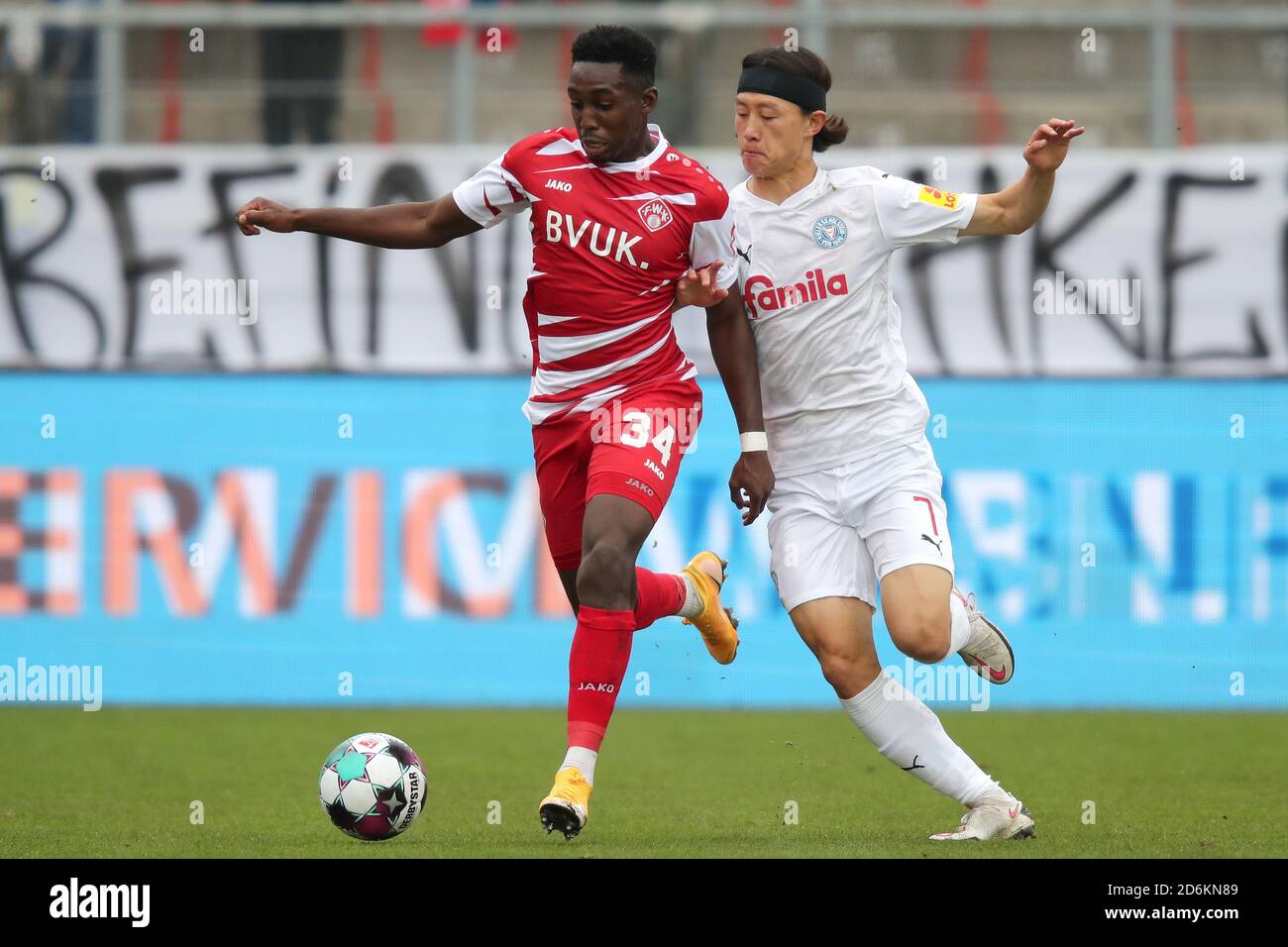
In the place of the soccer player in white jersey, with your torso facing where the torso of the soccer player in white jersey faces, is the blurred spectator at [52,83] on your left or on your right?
on your right

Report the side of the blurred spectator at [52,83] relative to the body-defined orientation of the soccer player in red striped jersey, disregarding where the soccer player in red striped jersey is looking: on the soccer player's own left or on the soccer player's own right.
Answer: on the soccer player's own right

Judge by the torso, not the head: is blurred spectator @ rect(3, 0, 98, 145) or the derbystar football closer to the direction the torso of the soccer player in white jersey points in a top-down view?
the derbystar football

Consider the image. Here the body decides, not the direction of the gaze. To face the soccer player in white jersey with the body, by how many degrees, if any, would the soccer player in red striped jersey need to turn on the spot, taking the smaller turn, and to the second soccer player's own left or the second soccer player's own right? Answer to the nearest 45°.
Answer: approximately 135° to the second soccer player's own left

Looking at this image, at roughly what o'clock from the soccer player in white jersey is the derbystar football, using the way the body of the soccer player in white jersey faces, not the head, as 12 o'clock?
The derbystar football is roughly at 1 o'clock from the soccer player in white jersey.

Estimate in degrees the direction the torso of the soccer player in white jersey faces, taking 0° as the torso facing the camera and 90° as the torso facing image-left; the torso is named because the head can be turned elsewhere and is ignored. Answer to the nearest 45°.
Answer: approximately 45°

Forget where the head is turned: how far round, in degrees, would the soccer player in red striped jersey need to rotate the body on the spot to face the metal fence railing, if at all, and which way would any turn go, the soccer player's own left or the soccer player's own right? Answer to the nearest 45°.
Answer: approximately 135° to the soccer player's own right

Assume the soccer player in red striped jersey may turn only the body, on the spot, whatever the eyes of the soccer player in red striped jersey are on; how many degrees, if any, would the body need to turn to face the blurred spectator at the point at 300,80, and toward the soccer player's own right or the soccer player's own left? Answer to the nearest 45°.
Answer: approximately 135° to the soccer player's own right

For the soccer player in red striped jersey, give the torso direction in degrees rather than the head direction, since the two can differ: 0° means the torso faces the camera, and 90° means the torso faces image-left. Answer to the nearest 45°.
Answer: approximately 45°

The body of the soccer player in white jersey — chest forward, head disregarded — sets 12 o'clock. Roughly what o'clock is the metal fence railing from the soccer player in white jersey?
The metal fence railing is roughly at 4 o'clock from the soccer player in white jersey.
